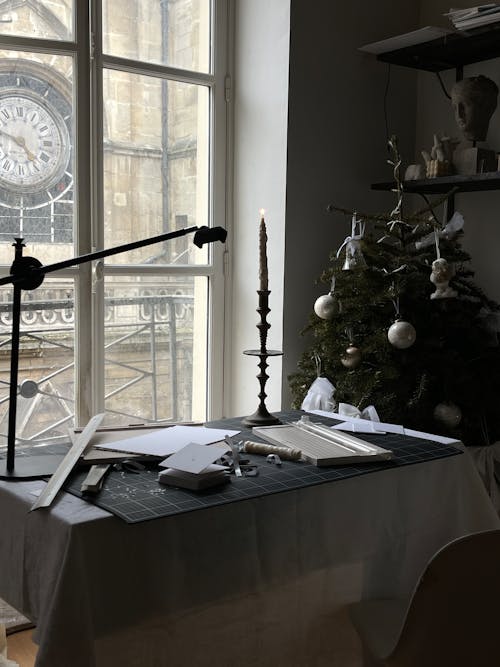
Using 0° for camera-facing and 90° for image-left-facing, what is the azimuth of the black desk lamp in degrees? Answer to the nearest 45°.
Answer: approximately 270°

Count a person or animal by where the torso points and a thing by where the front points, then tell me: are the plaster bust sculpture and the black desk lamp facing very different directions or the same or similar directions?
very different directions

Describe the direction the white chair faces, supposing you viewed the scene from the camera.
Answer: facing away from the viewer and to the left of the viewer

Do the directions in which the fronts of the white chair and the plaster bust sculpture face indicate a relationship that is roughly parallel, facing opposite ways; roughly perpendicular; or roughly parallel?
roughly perpendicular

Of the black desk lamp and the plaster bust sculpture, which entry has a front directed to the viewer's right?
the black desk lamp

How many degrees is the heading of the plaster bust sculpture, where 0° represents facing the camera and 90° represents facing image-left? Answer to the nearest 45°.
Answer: approximately 45°
